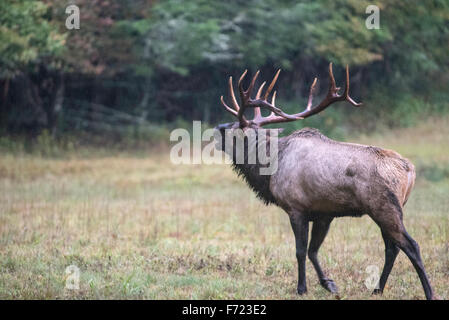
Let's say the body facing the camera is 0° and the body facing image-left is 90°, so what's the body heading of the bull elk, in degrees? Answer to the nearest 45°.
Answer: approximately 90°
